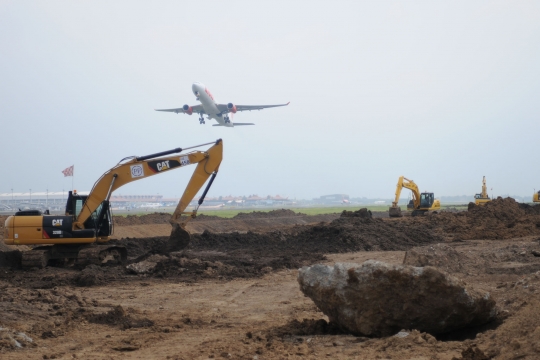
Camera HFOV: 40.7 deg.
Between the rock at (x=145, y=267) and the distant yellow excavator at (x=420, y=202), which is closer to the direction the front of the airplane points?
the rock

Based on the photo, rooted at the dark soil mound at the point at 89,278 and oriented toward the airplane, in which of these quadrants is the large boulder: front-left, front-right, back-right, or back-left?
back-right

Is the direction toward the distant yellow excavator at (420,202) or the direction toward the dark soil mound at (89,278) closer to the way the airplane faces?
the dark soil mound

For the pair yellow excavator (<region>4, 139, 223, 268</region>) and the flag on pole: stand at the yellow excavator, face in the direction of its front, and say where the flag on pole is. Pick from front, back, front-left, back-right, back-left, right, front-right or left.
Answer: left

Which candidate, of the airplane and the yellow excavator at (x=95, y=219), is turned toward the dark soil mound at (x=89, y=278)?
the airplane

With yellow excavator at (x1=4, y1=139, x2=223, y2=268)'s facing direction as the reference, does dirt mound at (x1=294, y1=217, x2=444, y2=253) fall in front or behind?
in front

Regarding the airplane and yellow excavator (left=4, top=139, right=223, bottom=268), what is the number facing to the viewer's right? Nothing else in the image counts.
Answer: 1

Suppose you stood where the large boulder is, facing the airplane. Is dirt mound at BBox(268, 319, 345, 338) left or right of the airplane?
left

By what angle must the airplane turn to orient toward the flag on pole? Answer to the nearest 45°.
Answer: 0° — it already faces it

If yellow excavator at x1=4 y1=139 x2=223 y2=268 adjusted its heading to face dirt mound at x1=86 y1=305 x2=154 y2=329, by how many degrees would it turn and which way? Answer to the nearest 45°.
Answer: approximately 90° to its right

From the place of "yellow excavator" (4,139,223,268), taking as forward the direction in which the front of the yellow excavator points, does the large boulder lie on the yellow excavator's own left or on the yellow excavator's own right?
on the yellow excavator's own right

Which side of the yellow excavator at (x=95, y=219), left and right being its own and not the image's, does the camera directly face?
right
